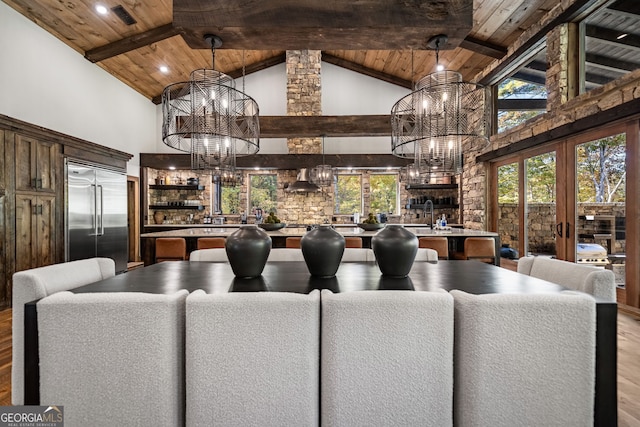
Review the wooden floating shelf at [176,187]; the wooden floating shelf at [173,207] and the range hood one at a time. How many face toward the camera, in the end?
3

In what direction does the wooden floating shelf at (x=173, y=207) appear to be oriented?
toward the camera

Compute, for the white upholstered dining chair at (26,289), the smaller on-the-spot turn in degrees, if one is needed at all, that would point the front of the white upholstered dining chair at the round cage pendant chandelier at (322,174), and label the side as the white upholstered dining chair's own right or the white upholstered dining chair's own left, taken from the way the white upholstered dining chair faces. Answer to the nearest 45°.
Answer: approximately 90° to the white upholstered dining chair's own left

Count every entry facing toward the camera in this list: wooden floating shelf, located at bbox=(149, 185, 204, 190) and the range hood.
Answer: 2

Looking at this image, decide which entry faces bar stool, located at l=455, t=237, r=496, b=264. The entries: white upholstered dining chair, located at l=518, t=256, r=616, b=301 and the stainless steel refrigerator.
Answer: the stainless steel refrigerator

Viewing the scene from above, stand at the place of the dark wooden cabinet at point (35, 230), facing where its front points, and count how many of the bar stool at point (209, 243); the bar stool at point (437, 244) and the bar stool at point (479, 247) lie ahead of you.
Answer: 3

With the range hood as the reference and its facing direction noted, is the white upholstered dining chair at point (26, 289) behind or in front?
in front

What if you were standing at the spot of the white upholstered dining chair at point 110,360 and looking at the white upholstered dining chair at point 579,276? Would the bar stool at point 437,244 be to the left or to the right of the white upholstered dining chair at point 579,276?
left

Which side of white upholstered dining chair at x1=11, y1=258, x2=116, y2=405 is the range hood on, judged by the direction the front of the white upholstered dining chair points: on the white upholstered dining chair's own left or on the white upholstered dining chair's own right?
on the white upholstered dining chair's own left

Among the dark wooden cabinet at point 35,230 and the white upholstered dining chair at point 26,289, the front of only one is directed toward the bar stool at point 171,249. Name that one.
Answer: the dark wooden cabinet

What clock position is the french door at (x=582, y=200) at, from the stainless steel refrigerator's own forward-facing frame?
The french door is roughly at 12 o'clock from the stainless steel refrigerator.

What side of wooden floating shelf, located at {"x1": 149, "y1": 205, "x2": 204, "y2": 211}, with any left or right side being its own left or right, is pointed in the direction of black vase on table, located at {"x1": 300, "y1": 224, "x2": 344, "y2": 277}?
front

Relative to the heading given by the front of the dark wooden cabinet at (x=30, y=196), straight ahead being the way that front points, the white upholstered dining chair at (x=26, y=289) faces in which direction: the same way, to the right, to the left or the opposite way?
the same way

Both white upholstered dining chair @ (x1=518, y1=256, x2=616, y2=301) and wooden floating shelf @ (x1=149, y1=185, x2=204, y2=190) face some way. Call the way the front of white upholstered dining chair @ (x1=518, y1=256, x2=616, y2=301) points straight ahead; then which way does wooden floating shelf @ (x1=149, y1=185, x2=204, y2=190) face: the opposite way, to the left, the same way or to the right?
to the left

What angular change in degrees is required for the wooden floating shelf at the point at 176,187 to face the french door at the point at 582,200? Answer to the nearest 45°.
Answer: approximately 45° to its left

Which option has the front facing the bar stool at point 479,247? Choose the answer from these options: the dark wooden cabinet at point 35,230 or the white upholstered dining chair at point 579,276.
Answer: the dark wooden cabinet

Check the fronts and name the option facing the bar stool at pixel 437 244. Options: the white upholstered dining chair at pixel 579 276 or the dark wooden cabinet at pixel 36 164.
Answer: the dark wooden cabinet

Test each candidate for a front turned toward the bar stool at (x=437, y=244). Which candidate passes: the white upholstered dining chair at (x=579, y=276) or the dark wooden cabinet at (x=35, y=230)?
the dark wooden cabinet

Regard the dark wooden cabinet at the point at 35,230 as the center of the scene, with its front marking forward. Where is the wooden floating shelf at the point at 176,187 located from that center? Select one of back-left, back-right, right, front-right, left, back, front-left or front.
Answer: left

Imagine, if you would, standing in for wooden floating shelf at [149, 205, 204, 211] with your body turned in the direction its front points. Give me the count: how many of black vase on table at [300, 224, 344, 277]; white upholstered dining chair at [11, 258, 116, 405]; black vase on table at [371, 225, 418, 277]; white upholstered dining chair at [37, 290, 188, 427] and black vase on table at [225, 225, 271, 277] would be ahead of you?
5

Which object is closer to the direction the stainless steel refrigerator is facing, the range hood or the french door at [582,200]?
the french door

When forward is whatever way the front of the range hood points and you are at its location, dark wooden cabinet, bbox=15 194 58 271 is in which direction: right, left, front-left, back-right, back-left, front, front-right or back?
front-right
